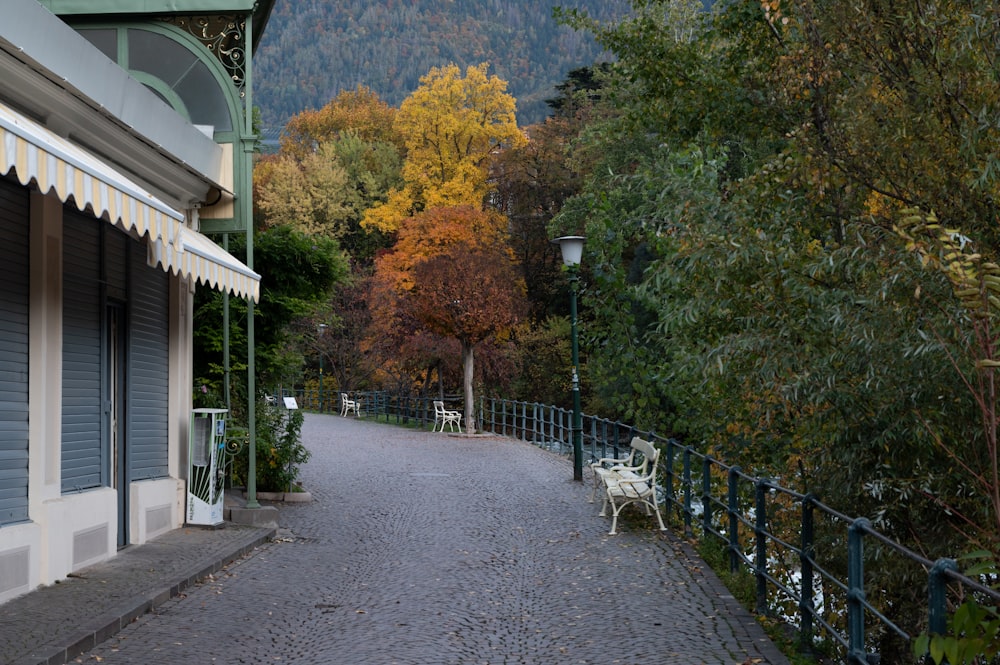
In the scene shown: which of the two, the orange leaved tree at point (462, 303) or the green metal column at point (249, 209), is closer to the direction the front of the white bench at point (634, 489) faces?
the green metal column

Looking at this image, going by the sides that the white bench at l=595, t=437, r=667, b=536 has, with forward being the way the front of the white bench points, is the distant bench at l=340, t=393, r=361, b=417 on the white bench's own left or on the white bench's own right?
on the white bench's own right

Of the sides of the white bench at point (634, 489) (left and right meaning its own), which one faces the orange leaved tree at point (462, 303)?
right

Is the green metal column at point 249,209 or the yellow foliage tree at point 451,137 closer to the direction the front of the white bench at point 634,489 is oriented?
the green metal column

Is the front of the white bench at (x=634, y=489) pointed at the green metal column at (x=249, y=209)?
yes

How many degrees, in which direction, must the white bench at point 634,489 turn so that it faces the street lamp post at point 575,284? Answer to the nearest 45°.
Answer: approximately 90° to its right

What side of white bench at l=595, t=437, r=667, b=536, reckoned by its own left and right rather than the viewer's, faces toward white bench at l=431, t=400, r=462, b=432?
right

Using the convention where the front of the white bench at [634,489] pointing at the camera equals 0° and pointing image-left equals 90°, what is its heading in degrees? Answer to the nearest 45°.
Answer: approximately 90°
